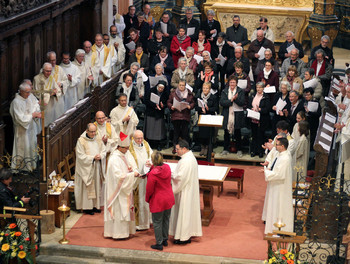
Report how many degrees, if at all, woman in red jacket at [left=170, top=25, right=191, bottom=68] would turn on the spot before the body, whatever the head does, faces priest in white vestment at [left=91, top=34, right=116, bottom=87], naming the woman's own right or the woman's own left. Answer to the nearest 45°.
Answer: approximately 45° to the woman's own right

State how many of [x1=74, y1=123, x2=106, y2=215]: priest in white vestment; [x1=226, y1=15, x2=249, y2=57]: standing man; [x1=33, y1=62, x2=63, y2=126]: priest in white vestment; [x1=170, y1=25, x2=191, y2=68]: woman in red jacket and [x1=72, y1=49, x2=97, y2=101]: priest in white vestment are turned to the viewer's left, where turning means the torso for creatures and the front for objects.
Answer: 0

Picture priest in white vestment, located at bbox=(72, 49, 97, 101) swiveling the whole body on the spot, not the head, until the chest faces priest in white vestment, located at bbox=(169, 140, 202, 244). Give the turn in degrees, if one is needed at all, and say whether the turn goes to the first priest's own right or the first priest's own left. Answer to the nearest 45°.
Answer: approximately 45° to the first priest's own right

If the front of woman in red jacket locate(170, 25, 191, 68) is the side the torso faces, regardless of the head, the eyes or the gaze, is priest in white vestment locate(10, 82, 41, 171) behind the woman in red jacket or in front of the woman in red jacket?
in front

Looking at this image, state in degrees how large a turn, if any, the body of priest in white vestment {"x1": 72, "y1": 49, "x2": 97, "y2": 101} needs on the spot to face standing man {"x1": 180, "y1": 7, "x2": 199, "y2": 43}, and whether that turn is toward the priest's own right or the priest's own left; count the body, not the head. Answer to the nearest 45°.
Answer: approximately 90° to the priest's own left

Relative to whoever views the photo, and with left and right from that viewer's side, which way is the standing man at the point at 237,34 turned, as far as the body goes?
facing the viewer

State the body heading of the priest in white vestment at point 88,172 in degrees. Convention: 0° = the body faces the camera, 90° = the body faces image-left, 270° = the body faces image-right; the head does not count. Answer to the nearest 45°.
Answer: approximately 315°

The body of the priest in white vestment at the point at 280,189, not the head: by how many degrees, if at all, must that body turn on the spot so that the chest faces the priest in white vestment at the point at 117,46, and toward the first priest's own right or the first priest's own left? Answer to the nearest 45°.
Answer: approximately 45° to the first priest's own right

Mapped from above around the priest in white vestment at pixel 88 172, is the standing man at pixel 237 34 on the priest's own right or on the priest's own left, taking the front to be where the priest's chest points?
on the priest's own left

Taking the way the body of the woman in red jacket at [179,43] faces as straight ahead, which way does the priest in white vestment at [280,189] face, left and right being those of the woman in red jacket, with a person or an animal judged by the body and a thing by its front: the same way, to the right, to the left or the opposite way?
to the right

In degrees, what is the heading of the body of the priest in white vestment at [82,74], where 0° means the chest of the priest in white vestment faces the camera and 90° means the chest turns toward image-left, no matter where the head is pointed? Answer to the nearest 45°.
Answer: approximately 315°

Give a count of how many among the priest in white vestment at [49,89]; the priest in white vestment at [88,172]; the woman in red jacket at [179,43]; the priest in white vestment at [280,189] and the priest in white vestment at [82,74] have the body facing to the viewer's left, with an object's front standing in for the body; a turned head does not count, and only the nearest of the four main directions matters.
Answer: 1

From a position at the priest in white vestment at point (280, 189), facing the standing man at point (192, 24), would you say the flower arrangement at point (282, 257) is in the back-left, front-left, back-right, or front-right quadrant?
back-left

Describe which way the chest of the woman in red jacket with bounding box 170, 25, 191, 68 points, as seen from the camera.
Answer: toward the camera

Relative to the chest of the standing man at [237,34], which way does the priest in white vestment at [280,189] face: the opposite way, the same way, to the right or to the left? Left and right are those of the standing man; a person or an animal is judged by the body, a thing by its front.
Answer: to the right

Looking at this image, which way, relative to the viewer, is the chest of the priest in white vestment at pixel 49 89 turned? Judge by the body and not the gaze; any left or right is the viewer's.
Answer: facing the viewer and to the right of the viewer

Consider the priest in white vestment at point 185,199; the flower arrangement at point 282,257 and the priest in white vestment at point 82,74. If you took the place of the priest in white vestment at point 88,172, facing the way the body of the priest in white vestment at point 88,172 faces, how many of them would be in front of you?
2

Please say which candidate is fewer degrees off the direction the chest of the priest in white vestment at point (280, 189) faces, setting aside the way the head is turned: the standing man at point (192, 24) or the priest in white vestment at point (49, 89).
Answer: the priest in white vestment

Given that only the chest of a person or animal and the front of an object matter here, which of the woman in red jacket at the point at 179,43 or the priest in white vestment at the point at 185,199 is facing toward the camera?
the woman in red jacket
